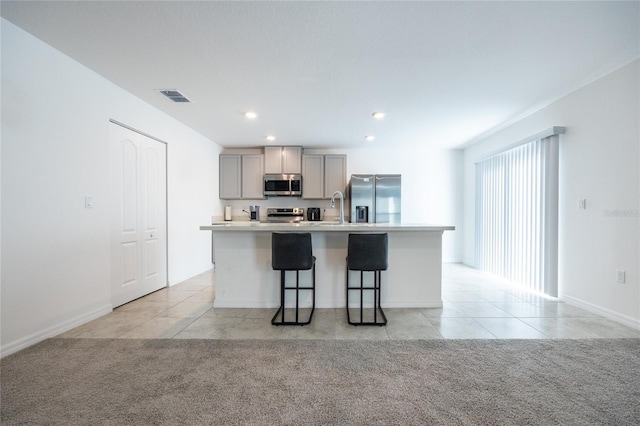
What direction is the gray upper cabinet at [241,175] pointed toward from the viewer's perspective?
toward the camera

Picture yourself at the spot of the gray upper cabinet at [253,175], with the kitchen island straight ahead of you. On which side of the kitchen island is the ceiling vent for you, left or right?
right

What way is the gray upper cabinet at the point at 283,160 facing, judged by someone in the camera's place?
facing the viewer

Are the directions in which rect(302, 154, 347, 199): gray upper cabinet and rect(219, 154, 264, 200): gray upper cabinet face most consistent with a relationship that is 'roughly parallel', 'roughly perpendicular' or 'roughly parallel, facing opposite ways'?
roughly parallel

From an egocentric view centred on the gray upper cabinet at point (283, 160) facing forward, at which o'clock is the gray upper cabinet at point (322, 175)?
the gray upper cabinet at point (322, 175) is roughly at 9 o'clock from the gray upper cabinet at point (283, 160).

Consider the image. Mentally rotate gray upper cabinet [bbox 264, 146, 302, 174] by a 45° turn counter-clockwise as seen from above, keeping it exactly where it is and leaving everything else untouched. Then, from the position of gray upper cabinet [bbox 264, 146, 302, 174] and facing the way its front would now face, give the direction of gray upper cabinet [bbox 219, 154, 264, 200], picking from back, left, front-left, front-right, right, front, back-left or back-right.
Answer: back-right

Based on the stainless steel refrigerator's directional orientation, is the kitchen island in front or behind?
in front

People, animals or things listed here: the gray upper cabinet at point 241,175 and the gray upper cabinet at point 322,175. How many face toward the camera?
2

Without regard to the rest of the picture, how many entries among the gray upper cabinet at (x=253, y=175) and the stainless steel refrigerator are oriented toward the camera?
2

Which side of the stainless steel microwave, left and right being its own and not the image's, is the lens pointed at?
front

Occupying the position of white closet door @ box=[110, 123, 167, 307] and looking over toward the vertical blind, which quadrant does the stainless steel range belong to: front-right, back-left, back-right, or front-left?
front-left
